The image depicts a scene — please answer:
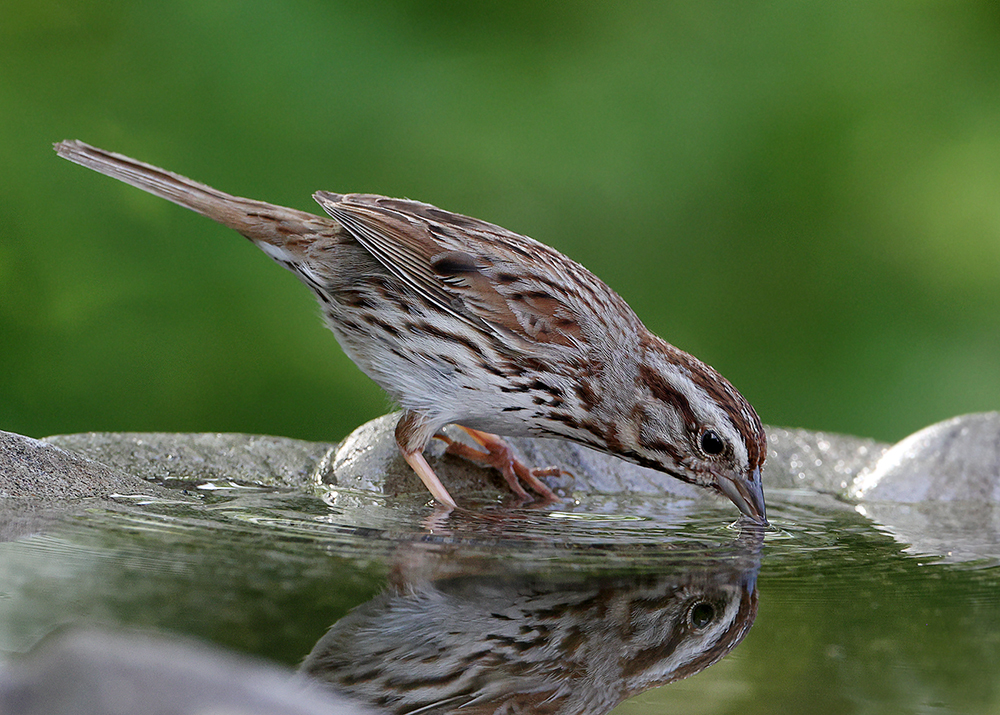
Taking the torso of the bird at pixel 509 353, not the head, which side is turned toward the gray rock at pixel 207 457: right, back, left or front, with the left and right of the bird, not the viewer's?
back

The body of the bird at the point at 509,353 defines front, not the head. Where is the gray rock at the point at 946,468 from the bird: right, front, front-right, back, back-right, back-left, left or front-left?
front

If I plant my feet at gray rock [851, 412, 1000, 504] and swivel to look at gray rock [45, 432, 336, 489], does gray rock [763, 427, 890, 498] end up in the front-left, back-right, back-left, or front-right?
front-right

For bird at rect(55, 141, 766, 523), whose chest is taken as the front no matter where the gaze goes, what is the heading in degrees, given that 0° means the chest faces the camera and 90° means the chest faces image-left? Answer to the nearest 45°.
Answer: approximately 270°

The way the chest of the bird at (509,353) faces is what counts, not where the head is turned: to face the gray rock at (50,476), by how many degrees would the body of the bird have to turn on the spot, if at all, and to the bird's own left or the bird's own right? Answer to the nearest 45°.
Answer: approximately 135° to the bird's own right

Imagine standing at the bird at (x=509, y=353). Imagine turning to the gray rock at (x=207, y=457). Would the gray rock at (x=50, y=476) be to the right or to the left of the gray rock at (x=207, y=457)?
left

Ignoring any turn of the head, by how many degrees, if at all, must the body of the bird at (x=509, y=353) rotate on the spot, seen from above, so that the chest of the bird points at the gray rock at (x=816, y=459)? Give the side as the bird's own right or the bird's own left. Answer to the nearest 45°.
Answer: approximately 45° to the bird's own left
